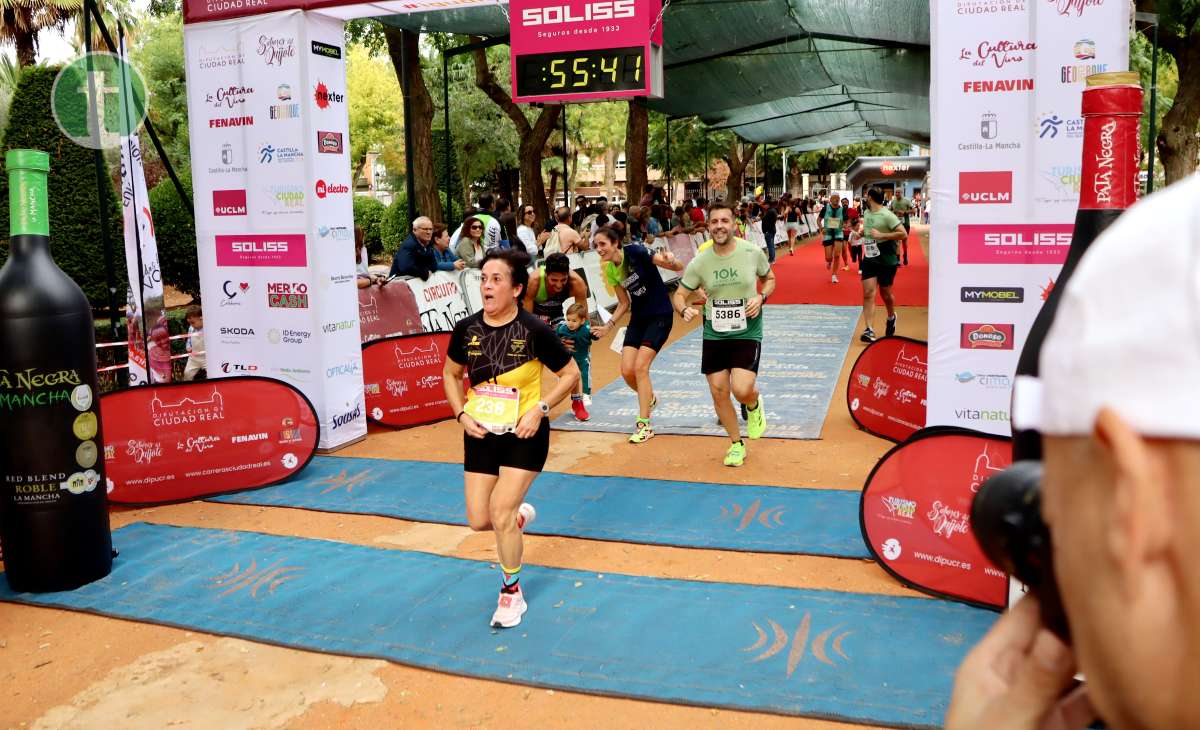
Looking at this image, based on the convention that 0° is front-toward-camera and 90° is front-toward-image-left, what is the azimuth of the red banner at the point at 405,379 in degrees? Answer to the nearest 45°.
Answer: approximately 0°

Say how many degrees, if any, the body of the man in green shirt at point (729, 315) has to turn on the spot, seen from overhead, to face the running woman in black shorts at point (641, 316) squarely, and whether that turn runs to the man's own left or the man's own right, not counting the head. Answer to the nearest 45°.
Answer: approximately 135° to the man's own right

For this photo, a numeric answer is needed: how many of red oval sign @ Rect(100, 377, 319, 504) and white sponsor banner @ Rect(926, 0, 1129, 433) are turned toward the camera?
2

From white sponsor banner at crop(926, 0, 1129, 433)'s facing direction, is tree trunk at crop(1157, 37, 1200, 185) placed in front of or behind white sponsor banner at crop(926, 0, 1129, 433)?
behind

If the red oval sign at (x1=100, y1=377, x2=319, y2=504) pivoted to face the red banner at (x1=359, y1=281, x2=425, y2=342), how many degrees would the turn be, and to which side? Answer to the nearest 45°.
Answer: approximately 135° to its left

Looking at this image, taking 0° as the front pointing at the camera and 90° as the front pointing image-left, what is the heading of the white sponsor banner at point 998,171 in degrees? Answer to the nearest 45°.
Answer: approximately 0°
